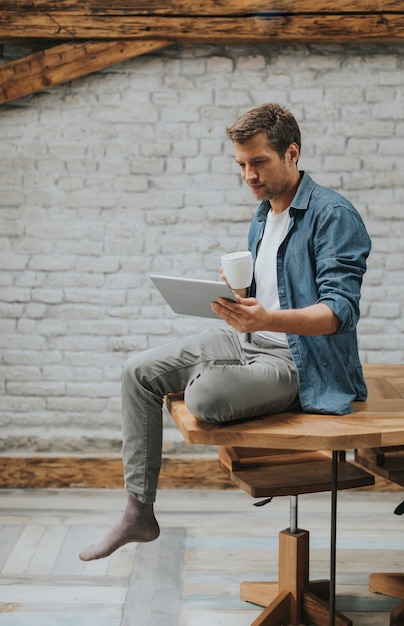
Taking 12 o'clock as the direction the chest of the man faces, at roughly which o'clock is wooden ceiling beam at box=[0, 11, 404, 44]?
The wooden ceiling beam is roughly at 4 o'clock from the man.

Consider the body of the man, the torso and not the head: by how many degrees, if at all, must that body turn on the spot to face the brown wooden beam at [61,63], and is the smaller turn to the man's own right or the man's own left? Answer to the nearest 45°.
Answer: approximately 90° to the man's own right

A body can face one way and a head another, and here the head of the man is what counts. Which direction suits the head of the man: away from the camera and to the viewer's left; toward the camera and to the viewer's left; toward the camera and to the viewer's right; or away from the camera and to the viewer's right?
toward the camera and to the viewer's left

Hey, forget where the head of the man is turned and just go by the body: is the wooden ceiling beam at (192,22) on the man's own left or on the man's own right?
on the man's own right
